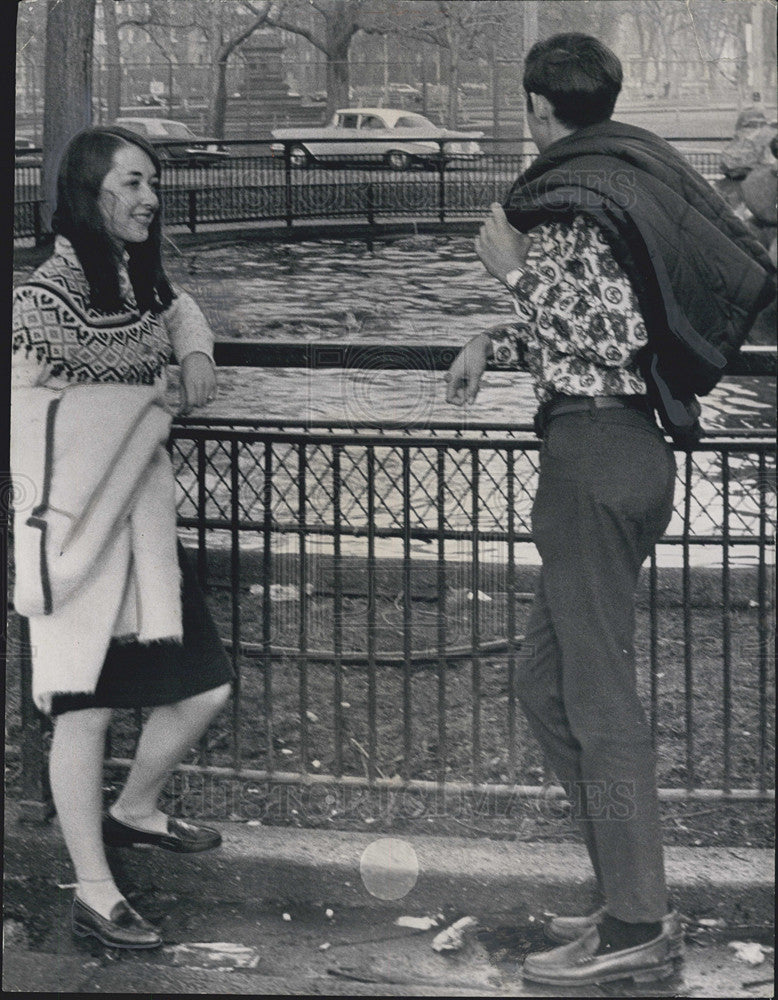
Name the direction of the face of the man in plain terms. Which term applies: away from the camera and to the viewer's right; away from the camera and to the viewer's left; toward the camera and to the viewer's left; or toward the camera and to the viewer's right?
away from the camera and to the viewer's left

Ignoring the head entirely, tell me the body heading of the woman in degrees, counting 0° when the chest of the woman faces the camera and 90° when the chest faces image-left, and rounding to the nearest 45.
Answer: approximately 315°

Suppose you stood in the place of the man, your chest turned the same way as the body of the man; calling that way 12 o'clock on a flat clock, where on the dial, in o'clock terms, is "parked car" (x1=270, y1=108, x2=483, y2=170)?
The parked car is roughly at 1 o'clock from the man.

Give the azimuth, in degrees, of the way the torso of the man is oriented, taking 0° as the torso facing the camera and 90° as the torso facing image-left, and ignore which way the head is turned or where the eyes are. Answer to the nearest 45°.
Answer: approximately 90°
